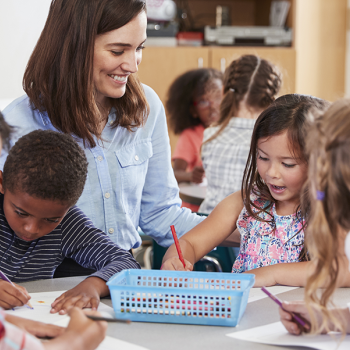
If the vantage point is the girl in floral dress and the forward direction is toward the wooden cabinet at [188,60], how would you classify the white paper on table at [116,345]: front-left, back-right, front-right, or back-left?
back-left

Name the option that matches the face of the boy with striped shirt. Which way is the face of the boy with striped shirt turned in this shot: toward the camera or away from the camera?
toward the camera

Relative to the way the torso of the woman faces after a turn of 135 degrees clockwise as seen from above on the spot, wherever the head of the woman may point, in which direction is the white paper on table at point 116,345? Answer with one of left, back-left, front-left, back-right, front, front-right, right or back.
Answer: left

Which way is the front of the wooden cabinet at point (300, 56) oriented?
toward the camera

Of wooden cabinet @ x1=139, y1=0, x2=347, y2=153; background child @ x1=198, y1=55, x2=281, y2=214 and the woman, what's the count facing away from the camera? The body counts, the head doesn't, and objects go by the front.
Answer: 1

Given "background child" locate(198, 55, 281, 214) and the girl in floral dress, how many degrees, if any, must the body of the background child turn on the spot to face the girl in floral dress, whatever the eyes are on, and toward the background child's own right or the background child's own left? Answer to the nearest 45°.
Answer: approximately 180°

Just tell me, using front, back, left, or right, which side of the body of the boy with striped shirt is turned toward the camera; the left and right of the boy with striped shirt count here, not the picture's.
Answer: front

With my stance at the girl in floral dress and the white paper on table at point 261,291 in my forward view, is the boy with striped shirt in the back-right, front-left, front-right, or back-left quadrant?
front-right

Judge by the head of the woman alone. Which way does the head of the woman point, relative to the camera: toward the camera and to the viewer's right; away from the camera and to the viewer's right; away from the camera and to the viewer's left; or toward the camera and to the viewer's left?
toward the camera and to the viewer's right

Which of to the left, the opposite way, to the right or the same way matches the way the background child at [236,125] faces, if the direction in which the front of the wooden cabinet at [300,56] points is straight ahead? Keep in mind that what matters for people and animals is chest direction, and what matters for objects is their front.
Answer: the opposite way
